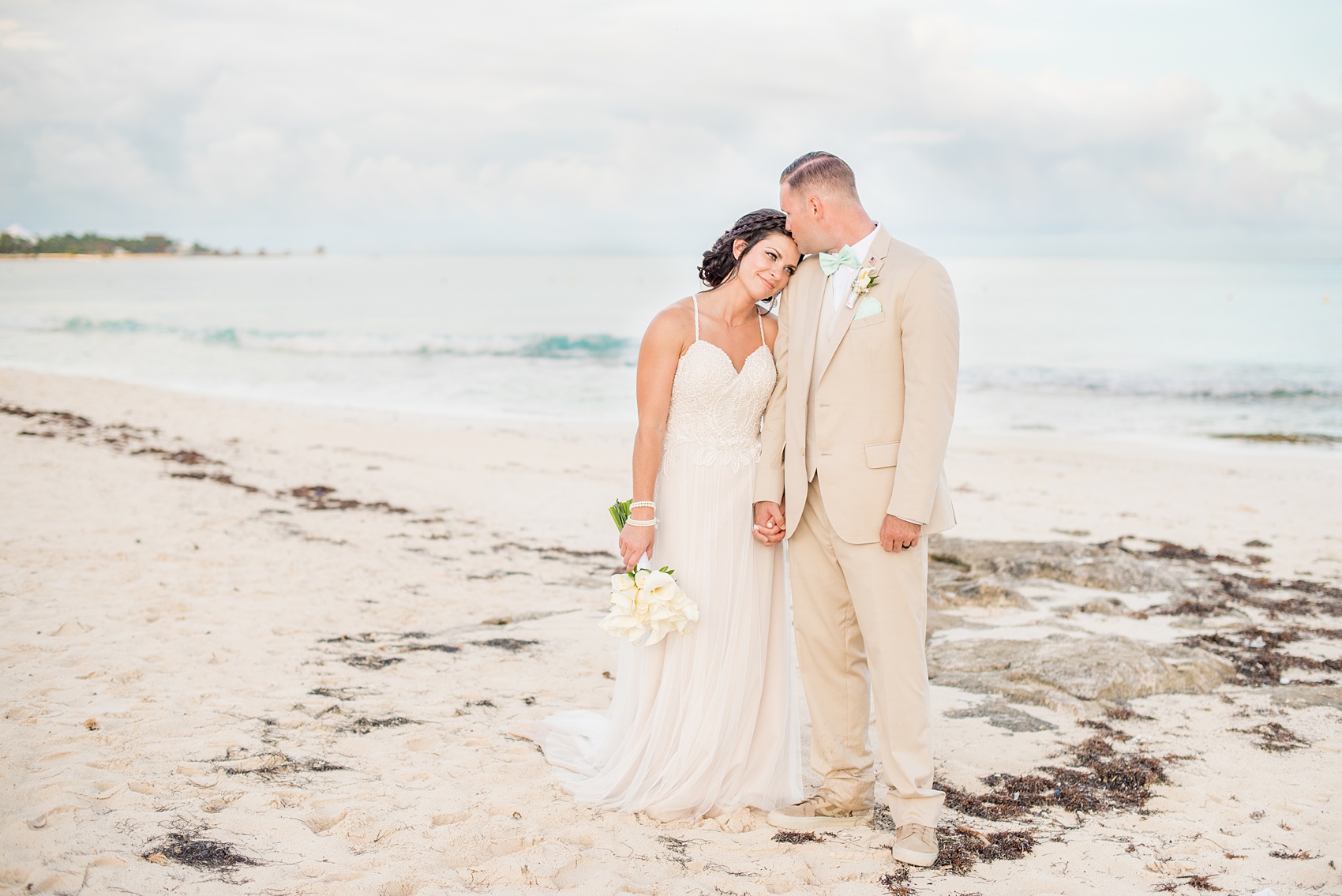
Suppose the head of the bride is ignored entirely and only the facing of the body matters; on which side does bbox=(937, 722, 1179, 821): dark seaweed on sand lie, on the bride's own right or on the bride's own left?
on the bride's own left

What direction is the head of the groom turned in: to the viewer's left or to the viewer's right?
to the viewer's left

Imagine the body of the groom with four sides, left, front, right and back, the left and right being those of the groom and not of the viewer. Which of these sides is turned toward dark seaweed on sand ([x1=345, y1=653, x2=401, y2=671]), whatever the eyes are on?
right

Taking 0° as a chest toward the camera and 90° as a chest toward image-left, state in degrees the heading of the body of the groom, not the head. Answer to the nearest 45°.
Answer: approximately 45°

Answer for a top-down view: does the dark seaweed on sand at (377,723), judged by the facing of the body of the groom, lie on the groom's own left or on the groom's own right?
on the groom's own right

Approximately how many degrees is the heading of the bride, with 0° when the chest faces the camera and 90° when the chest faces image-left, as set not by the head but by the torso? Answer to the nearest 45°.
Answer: approximately 315°
